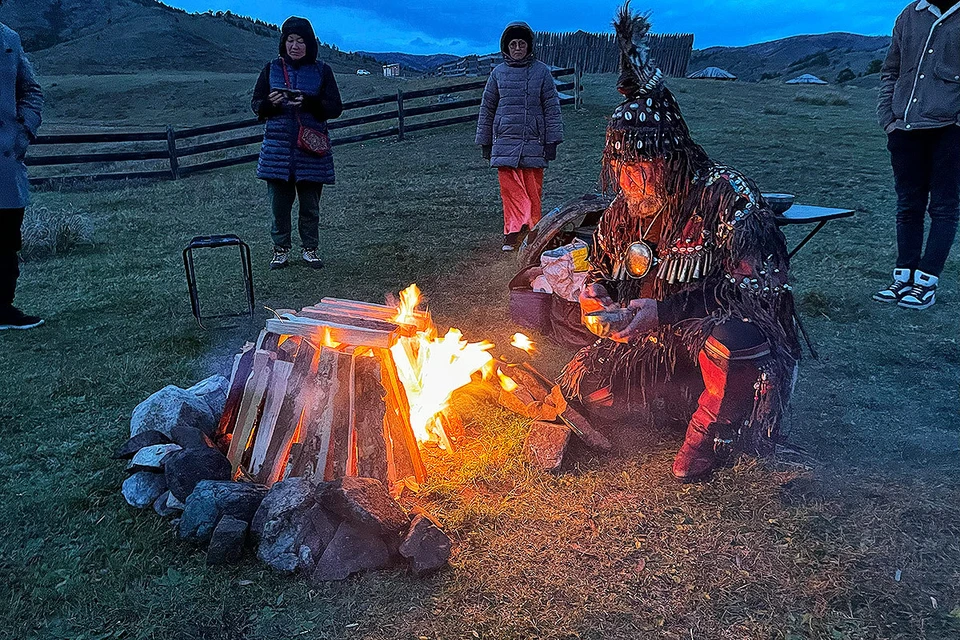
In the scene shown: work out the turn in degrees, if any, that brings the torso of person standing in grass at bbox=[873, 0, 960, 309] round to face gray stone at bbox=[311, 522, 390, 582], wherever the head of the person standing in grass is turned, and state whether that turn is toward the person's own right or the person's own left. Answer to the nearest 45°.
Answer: approximately 45° to the person's own left

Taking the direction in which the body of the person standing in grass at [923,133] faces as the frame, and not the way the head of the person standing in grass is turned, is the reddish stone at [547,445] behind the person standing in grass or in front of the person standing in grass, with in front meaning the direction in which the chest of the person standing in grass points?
in front

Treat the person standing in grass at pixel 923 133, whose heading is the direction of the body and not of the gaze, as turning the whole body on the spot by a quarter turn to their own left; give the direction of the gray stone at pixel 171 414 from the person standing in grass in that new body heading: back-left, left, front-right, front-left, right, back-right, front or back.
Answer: right

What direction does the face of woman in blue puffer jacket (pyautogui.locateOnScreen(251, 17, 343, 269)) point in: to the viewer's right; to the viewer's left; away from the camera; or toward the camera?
toward the camera

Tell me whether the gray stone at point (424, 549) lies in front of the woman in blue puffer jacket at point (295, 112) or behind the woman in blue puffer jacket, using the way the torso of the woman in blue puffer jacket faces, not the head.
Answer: in front

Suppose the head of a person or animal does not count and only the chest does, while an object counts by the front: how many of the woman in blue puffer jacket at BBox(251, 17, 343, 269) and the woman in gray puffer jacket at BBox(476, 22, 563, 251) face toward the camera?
2

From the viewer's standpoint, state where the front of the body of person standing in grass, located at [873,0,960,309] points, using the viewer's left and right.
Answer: facing the viewer and to the left of the viewer

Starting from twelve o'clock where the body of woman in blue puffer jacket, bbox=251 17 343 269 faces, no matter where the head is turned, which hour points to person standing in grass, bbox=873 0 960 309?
The person standing in grass is roughly at 10 o'clock from the woman in blue puffer jacket.

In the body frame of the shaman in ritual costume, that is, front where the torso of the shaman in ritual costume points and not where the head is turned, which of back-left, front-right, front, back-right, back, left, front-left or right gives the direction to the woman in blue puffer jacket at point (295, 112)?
right

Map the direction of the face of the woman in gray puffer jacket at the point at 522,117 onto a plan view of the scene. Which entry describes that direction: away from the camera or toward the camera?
toward the camera

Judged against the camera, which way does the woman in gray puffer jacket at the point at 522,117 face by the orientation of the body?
toward the camera

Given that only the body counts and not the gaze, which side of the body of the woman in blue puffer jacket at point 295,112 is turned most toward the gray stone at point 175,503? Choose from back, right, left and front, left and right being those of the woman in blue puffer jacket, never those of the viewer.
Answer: front

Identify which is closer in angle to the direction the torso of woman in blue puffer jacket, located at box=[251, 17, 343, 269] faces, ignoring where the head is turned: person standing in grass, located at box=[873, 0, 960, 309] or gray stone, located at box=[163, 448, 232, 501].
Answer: the gray stone

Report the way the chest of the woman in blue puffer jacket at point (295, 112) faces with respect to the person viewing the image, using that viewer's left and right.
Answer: facing the viewer

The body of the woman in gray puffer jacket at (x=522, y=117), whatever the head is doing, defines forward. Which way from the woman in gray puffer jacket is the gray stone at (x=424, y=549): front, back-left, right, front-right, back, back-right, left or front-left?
front
